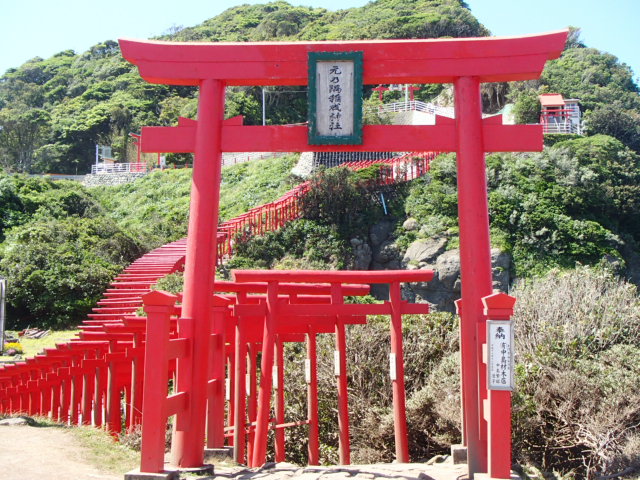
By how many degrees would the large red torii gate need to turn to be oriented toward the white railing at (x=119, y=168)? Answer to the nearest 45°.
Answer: approximately 180°

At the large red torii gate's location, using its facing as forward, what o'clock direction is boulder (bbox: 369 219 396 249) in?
The boulder is roughly at 6 o'clock from the large red torii gate.

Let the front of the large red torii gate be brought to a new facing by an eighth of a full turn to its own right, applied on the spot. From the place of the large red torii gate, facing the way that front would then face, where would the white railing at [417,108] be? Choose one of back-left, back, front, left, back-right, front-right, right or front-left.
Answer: back-right

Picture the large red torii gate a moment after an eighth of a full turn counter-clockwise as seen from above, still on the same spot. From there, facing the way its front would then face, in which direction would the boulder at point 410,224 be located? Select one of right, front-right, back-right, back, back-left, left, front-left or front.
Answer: back-left

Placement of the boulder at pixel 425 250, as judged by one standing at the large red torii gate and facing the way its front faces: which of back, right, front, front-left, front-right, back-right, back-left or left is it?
back

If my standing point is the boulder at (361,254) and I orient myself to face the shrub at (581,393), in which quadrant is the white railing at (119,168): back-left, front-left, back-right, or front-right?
back-right

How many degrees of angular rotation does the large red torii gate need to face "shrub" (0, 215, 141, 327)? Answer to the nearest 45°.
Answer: approximately 135° to its right

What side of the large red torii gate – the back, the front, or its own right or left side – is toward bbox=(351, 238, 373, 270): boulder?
back

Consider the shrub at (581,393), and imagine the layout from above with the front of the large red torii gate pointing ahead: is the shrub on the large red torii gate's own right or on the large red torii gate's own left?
on the large red torii gate's own left

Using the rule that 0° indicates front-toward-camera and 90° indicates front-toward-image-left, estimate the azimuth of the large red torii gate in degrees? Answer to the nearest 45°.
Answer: approximately 0°

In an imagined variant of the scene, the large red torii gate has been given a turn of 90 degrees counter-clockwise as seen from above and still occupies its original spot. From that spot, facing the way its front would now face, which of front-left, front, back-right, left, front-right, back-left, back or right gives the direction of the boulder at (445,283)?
left
